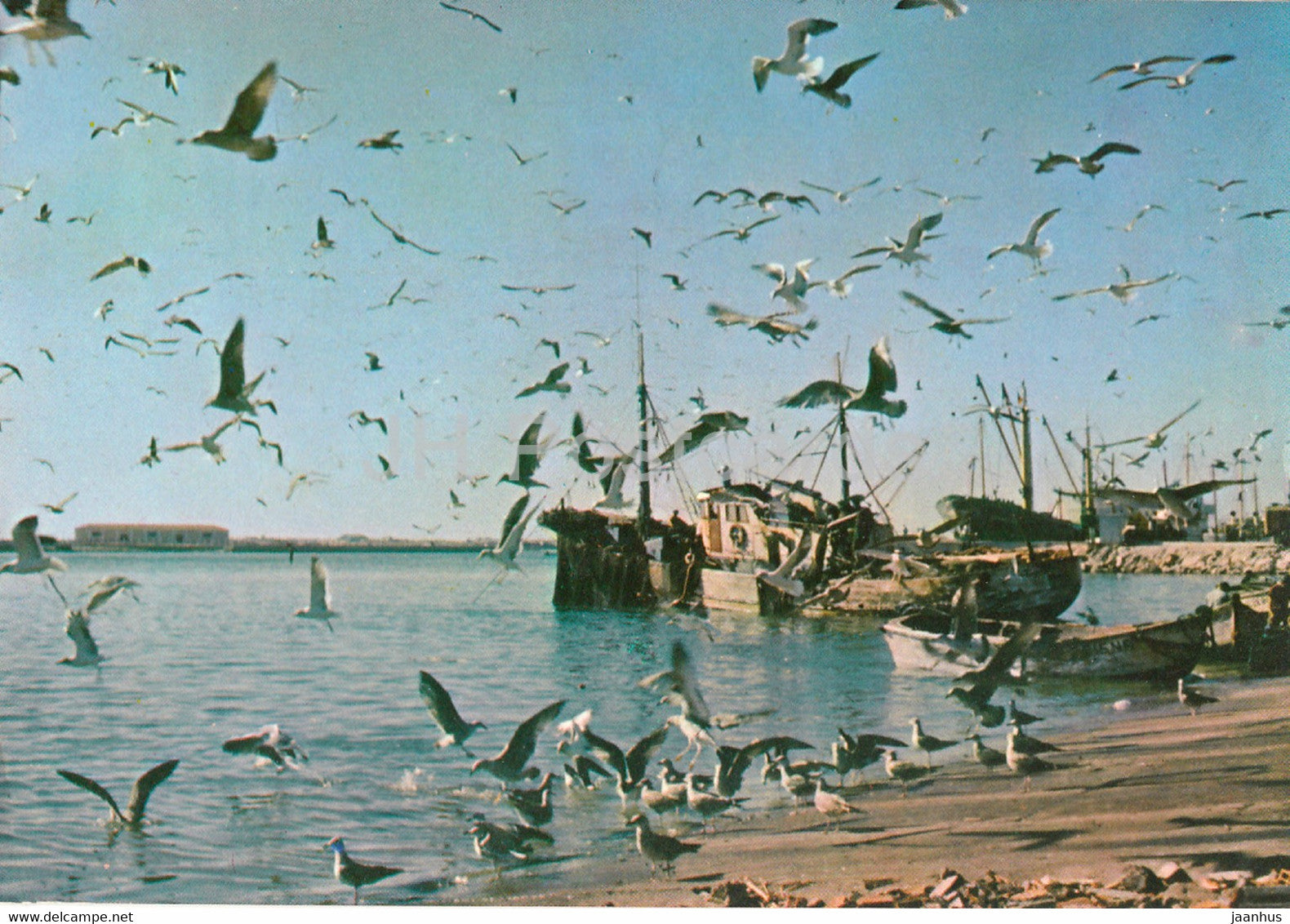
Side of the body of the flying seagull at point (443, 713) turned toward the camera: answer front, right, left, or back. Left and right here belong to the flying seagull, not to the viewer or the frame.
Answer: right

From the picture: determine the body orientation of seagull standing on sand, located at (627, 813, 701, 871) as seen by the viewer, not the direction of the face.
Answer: to the viewer's left

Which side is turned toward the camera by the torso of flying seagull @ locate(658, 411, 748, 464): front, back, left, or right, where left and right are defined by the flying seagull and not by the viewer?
right

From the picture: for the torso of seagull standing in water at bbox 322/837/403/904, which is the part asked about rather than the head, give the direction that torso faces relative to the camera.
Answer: to the viewer's left

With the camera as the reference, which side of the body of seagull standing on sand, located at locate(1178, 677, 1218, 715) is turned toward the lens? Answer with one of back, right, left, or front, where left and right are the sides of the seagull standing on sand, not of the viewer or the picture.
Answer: left

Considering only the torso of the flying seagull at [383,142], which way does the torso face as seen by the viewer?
to the viewer's left

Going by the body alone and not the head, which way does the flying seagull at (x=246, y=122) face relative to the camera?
to the viewer's left

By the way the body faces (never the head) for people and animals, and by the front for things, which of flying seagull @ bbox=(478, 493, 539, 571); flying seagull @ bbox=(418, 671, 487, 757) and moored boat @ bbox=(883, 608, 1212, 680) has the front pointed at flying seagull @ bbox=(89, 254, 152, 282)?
flying seagull @ bbox=(478, 493, 539, 571)
